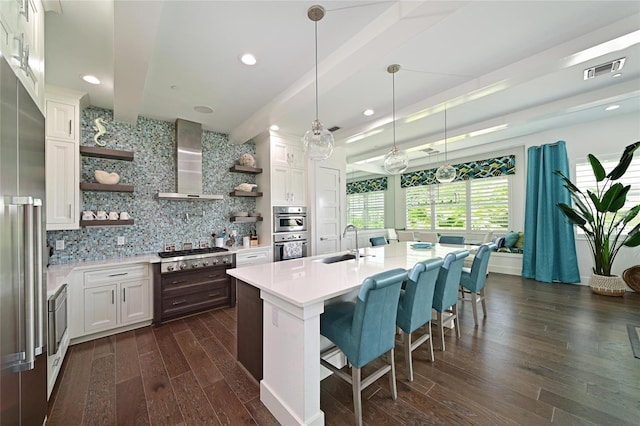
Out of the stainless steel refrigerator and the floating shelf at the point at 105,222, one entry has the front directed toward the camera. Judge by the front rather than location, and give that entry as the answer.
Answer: the floating shelf

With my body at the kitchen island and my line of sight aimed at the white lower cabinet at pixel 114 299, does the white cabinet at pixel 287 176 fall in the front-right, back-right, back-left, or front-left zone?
front-right

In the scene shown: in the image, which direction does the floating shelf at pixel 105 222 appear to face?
toward the camera

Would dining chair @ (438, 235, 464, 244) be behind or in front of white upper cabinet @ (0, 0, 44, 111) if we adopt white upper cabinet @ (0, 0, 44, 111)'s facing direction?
in front

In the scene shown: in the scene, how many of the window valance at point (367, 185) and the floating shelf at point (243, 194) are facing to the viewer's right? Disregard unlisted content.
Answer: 0

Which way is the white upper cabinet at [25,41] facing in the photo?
to the viewer's right

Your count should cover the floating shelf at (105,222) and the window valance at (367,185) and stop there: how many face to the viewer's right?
0

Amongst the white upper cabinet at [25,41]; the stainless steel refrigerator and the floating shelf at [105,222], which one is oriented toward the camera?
the floating shelf

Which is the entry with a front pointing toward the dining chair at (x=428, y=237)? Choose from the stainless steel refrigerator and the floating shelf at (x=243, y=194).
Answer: the stainless steel refrigerator

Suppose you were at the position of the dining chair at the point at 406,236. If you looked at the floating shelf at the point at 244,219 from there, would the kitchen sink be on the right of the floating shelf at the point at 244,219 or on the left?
left

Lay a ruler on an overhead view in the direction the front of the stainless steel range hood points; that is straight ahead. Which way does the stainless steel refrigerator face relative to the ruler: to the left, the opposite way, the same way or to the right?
to the left

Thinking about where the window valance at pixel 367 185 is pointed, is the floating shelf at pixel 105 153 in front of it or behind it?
in front

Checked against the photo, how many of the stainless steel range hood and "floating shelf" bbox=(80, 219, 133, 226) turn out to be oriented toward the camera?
2

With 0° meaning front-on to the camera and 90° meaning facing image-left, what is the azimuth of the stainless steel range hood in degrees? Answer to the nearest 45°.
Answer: approximately 0°

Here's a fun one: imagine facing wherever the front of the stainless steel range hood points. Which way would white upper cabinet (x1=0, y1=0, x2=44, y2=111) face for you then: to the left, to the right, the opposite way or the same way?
to the left

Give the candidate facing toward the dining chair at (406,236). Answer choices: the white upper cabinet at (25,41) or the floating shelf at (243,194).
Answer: the white upper cabinet

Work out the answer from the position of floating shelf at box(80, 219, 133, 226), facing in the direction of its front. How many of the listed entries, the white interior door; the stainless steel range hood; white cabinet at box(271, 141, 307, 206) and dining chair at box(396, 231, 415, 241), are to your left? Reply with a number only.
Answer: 4

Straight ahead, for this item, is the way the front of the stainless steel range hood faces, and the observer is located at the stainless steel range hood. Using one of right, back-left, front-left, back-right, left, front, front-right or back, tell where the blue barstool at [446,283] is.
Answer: front-left

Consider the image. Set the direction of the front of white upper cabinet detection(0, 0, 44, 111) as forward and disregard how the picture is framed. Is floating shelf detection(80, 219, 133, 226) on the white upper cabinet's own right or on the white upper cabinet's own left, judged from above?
on the white upper cabinet's own left

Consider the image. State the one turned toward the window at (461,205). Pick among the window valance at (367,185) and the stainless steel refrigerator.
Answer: the stainless steel refrigerator
